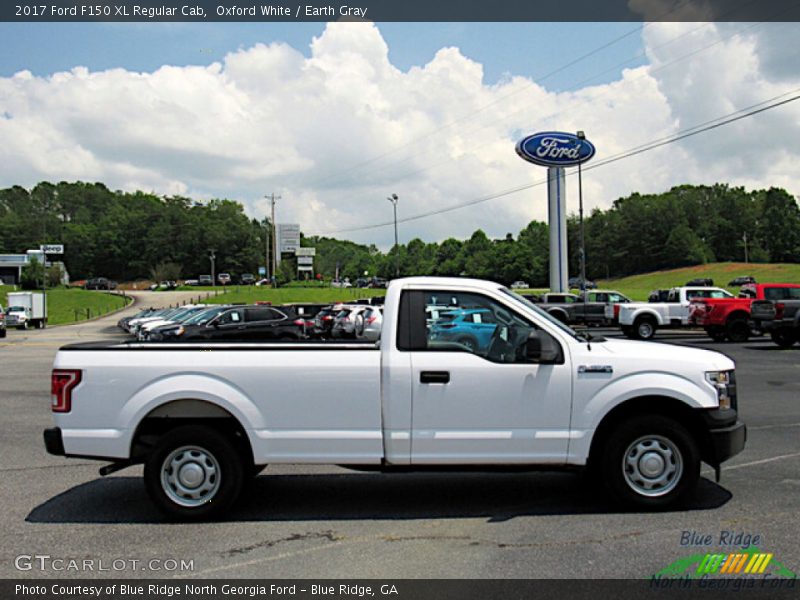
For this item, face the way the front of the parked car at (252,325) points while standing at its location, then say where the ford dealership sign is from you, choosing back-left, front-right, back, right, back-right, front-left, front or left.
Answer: back-right

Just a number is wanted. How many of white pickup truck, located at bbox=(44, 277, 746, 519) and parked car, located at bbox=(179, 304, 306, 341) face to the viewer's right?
1

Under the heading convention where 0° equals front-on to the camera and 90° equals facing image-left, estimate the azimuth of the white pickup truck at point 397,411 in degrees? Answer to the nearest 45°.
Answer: approximately 270°

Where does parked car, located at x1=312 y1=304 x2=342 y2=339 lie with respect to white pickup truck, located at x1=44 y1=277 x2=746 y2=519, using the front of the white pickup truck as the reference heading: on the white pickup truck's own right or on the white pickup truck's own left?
on the white pickup truck's own left

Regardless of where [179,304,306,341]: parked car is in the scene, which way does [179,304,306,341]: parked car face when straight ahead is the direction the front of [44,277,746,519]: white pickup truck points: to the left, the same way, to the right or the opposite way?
the opposite way

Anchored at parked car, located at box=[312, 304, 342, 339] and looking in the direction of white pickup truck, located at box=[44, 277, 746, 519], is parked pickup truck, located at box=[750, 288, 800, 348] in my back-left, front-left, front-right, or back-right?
front-left

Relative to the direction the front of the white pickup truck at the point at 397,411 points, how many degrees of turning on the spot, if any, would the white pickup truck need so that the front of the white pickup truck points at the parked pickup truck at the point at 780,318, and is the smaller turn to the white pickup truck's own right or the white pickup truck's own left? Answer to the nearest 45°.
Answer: approximately 45° to the white pickup truck's own left

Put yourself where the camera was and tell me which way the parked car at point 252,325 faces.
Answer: facing to the left of the viewer
